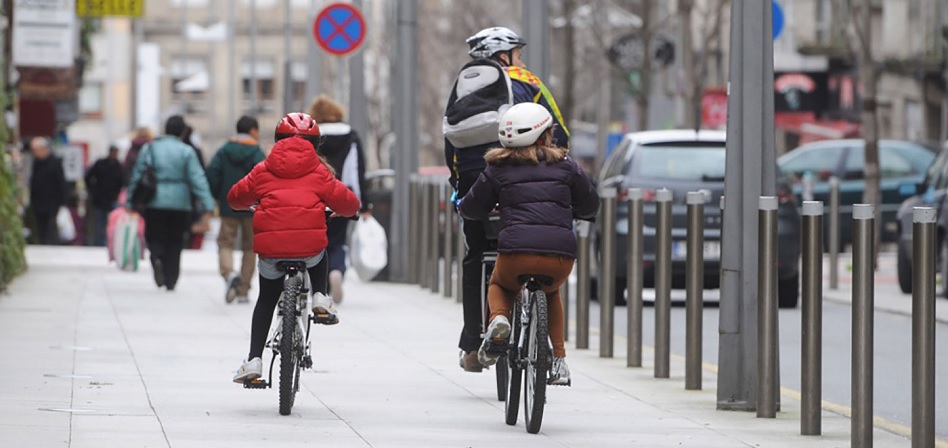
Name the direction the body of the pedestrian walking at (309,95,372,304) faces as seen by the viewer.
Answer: away from the camera

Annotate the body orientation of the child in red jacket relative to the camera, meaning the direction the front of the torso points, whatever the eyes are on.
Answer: away from the camera

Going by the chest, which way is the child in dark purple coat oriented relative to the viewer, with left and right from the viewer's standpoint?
facing away from the viewer

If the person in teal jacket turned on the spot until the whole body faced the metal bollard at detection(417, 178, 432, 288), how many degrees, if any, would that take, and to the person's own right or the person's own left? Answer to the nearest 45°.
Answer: approximately 90° to the person's own right

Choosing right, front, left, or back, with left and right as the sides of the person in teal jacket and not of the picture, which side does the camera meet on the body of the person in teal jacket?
back

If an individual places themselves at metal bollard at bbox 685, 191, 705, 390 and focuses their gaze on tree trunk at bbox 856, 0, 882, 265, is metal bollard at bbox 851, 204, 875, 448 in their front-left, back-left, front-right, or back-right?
back-right

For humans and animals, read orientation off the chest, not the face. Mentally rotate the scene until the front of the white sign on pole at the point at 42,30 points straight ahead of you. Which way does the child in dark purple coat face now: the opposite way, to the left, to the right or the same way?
the opposite way

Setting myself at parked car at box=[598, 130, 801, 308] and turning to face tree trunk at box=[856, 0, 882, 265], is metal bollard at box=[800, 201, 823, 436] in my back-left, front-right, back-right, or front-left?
back-right

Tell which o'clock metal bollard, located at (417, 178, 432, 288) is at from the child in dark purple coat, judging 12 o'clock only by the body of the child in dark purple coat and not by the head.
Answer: The metal bollard is roughly at 12 o'clock from the child in dark purple coat.

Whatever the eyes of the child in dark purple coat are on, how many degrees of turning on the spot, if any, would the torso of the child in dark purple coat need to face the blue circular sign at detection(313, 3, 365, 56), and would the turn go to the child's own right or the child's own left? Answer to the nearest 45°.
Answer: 0° — they already face it

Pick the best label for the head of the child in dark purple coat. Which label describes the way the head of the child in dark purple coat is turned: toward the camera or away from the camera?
away from the camera

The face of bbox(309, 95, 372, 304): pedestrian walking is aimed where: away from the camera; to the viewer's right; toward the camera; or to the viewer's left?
away from the camera

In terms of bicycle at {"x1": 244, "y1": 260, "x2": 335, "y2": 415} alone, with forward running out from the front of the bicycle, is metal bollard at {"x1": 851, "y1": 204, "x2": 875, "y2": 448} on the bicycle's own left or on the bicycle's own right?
on the bicycle's own right
